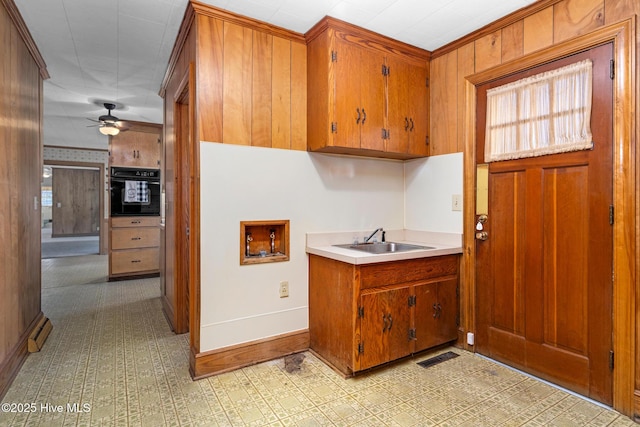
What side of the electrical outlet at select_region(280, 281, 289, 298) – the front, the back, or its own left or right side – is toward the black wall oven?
back

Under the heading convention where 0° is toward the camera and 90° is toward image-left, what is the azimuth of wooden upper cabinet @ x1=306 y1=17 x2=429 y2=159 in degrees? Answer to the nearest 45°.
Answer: approximately 315°

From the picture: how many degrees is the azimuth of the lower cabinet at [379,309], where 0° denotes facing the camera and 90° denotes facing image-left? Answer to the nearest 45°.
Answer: approximately 315°

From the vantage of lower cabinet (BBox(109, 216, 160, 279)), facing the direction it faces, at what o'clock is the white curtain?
The white curtain is roughly at 11 o'clock from the lower cabinet.

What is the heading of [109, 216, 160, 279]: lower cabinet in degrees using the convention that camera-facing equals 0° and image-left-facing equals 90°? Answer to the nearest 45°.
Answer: approximately 0°

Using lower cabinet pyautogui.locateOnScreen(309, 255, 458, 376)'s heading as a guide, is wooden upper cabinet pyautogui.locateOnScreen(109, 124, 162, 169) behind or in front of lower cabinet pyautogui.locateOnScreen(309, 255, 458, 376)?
behind

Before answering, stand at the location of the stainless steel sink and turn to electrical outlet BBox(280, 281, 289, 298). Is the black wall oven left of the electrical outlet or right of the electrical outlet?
right

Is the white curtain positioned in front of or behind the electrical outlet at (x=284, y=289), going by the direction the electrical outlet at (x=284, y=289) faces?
in front

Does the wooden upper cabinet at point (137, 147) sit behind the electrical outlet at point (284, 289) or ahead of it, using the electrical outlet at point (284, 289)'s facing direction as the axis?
behind

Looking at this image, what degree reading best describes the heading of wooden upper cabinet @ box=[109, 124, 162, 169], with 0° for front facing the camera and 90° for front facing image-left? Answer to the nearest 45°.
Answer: approximately 0°

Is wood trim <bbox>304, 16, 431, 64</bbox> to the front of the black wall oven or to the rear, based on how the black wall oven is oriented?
to the front
